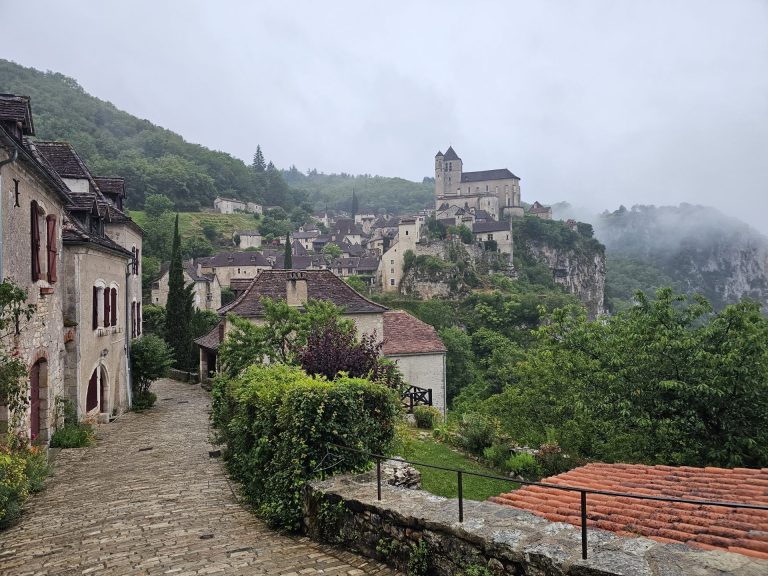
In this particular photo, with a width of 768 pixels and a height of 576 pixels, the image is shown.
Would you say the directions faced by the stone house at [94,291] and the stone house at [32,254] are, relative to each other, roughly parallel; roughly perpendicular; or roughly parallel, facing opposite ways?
roughly parallel

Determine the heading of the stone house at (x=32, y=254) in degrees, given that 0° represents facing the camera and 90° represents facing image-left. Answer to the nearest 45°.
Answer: approximately 315°

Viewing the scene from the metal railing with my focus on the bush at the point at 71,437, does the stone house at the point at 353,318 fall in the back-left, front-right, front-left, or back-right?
front-right

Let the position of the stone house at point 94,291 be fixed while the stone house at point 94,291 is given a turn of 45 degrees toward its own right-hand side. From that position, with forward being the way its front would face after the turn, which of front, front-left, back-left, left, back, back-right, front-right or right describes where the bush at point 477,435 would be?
front-left

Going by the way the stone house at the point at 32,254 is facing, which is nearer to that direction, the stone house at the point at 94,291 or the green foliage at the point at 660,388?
the green foliage

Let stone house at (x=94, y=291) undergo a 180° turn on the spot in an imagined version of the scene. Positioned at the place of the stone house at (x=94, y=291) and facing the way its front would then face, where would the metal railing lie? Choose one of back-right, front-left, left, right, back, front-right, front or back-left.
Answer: back-left

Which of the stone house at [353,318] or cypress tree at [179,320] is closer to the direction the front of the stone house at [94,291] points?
the stone house

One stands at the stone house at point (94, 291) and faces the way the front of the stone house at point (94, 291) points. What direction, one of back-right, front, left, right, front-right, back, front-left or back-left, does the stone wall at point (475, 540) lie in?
front-right

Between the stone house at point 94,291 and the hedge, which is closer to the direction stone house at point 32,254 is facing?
the hedge

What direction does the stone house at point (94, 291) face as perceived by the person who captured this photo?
facing the viewer and to the right of the viewer

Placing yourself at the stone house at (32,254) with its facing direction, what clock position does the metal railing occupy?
The metal railing is roughly at 1 o'clock from the stone house.

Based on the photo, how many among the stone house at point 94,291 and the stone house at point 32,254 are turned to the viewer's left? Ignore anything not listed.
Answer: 0

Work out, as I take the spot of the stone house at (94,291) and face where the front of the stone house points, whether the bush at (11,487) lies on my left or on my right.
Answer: on my right
